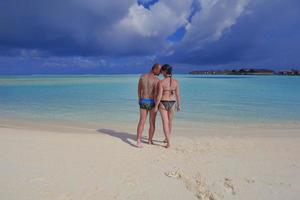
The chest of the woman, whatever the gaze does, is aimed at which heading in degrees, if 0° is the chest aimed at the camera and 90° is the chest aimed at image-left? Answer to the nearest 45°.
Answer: approximately 180°

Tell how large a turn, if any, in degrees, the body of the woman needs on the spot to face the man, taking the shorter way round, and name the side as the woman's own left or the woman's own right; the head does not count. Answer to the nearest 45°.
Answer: approximately 90° to the woman's own left
